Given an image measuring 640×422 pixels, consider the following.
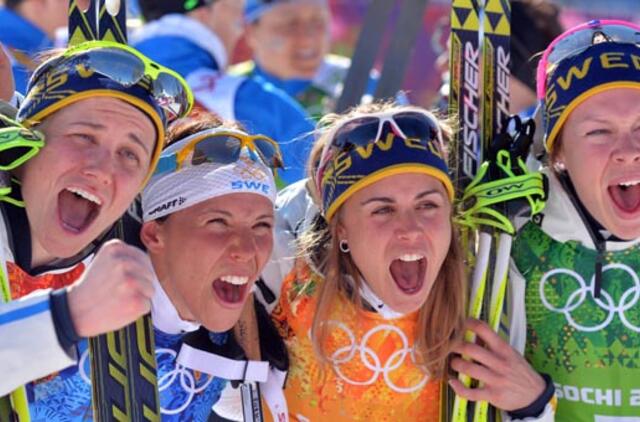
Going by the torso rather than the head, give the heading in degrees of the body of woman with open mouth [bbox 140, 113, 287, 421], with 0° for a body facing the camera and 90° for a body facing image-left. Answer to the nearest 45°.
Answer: approximately 315°

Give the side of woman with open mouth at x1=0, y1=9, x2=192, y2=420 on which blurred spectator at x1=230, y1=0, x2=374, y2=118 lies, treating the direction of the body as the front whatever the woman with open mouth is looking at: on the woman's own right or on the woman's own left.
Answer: on the woman's own left

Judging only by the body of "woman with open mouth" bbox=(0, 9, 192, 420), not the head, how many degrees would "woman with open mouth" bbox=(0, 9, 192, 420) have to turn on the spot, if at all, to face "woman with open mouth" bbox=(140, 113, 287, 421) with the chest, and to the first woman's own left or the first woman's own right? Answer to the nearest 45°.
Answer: approximately 90° to the first woman's own left
